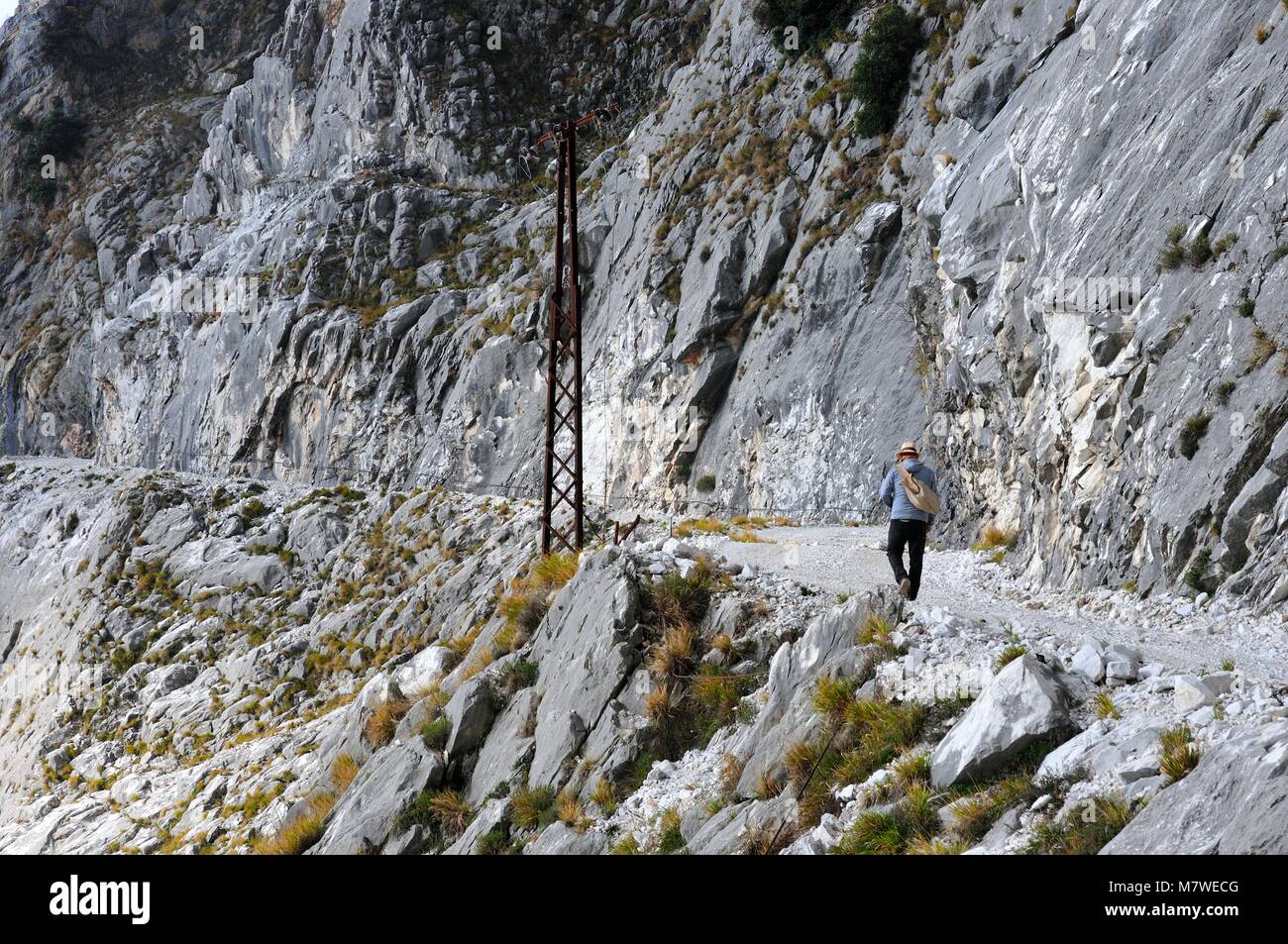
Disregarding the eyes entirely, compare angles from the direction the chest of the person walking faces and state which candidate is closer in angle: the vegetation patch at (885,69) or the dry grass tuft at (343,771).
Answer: the vegetation patch

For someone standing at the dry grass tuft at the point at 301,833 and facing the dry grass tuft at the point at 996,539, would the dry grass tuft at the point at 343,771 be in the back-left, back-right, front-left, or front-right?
front-left

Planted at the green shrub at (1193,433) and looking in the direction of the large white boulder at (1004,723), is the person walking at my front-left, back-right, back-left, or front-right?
front-right

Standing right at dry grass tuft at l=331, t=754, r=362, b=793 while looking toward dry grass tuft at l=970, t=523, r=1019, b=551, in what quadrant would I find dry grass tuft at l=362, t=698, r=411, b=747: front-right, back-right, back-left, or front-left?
front-left

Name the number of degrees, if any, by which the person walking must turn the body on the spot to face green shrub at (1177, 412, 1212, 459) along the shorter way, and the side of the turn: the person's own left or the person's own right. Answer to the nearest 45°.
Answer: approximately 90° to the person's own right

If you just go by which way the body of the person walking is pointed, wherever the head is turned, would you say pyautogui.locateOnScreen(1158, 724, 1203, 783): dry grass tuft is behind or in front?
behind

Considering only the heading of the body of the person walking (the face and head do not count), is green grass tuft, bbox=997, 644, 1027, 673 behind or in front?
behind

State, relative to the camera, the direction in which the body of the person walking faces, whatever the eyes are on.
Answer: away from the camera

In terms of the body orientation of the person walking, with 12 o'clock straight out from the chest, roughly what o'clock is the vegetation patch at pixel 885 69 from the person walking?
The vegetation patch is roughly at 12 o'clock from the person walking.

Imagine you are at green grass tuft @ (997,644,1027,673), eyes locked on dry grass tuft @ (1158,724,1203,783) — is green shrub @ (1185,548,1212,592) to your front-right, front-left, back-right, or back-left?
back-left

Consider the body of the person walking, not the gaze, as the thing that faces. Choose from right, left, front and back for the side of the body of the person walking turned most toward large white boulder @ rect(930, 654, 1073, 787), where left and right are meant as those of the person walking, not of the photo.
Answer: back

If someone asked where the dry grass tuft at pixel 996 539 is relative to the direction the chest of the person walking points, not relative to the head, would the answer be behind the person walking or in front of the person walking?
in front
